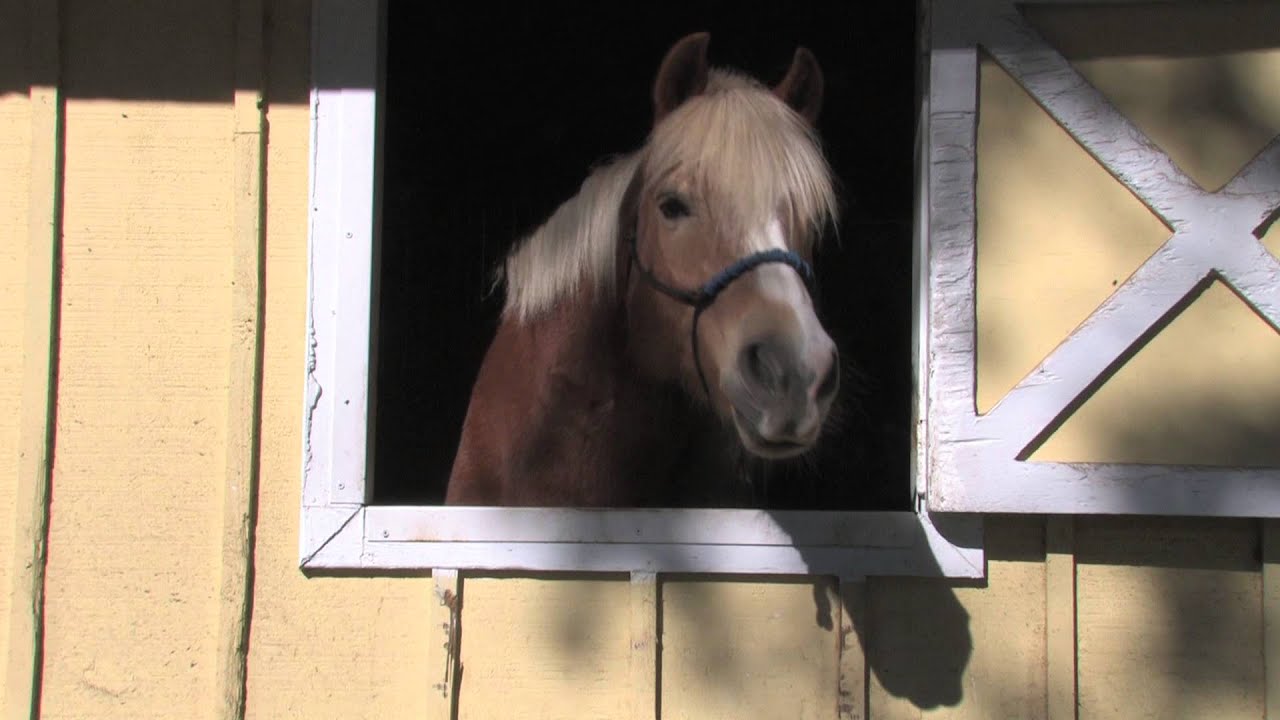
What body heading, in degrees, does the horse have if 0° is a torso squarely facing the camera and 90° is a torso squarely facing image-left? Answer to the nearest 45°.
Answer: approximately 315°
